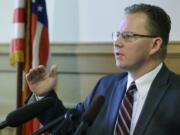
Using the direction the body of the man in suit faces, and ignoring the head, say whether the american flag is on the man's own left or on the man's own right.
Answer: on the man's own right

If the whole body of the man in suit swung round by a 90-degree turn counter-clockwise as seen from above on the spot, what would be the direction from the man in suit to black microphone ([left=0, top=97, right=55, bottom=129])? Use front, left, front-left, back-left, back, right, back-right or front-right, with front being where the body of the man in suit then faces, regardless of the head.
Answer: right

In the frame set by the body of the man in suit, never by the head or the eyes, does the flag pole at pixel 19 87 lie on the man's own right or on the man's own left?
on the man's own right

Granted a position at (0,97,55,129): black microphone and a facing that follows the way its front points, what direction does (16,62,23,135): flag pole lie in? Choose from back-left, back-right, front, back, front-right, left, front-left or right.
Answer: left

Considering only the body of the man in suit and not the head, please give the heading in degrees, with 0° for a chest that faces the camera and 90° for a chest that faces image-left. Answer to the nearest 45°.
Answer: approximately 45°

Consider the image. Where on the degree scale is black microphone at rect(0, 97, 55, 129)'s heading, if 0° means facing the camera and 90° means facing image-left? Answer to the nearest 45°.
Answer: approximately 270°

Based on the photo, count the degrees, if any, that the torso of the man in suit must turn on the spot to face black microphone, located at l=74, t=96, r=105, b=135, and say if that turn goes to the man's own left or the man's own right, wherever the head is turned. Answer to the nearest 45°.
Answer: approximately 45° to the man's own left

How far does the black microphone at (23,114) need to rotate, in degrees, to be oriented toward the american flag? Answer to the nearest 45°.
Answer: approximately 90° to its left
